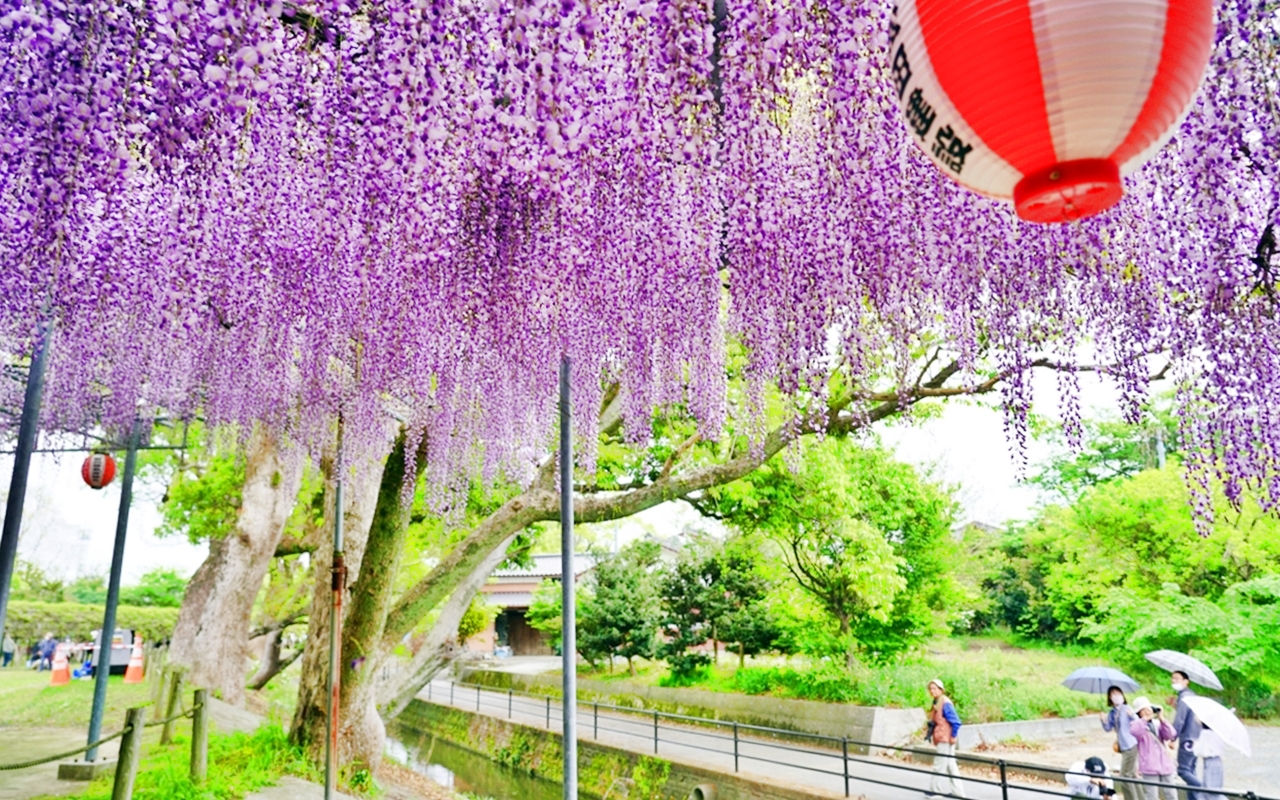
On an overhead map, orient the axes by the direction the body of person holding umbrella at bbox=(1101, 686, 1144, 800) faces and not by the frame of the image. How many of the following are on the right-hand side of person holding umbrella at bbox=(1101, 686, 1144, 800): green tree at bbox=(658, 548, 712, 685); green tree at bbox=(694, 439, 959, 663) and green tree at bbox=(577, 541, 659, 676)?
3

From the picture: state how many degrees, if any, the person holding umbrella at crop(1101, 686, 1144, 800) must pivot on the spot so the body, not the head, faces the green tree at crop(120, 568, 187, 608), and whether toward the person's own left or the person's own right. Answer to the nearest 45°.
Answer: approximately 45° to the person's own right

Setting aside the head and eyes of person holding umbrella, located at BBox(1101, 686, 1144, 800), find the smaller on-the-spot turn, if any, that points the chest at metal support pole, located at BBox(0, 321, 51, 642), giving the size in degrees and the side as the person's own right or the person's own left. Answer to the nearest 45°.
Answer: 0° — they already face it

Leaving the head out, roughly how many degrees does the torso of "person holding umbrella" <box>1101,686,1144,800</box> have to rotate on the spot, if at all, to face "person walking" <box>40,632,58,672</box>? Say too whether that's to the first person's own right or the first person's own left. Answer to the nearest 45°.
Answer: approximately 45° to the first person's own right

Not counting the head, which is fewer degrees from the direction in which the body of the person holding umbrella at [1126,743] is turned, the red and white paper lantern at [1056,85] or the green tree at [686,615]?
the red and white paper lantern

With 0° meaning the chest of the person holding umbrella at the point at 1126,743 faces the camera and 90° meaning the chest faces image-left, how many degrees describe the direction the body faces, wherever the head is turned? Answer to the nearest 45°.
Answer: approximately 45°

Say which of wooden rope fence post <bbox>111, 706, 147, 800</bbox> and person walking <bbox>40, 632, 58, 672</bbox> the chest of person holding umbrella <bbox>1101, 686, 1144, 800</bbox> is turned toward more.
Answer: the wooden rope fence post

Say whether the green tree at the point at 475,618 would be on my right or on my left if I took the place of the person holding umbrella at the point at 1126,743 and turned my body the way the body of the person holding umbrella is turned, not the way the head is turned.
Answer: on my right

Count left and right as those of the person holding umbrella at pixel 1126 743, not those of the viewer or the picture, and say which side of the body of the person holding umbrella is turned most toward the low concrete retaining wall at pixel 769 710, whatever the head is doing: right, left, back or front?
right
